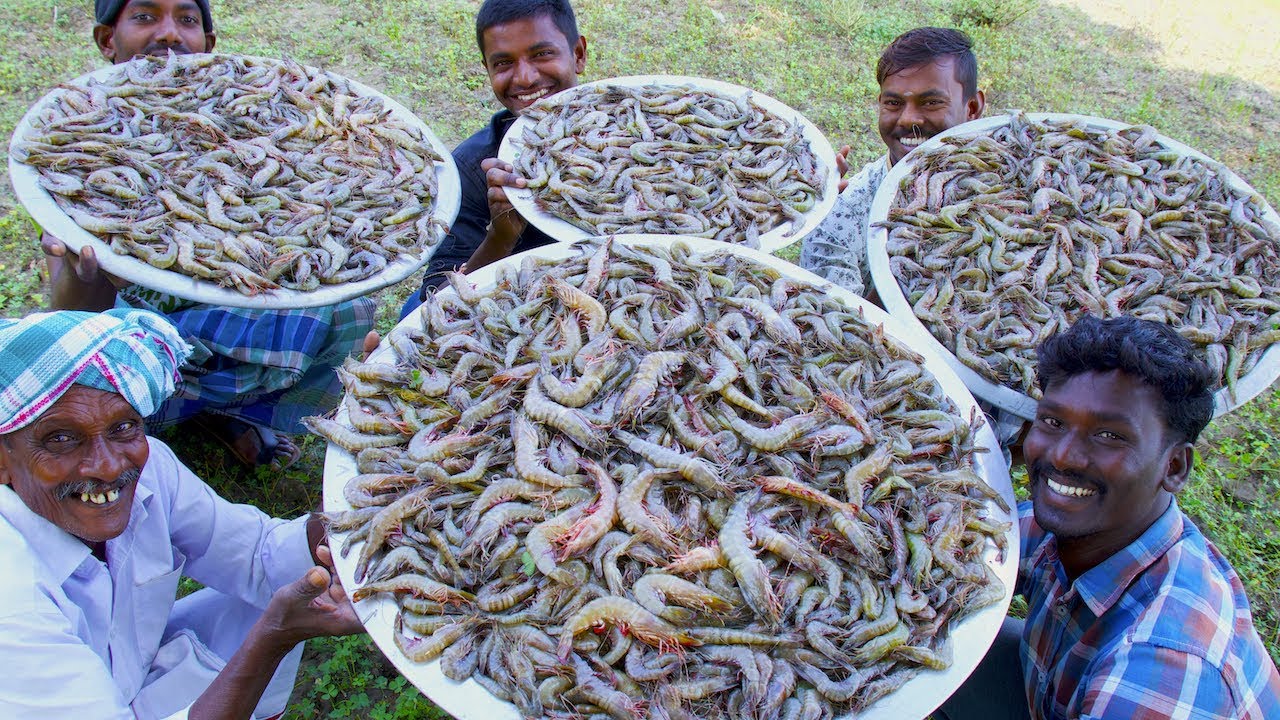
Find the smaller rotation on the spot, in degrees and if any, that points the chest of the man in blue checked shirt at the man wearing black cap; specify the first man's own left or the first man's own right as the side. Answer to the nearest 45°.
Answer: approximately 45° to the first man's own right

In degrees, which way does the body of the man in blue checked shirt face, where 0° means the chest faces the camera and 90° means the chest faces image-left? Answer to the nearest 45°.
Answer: approximately 45°

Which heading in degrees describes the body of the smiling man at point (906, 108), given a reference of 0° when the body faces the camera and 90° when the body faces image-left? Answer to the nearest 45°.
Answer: approximately 45°

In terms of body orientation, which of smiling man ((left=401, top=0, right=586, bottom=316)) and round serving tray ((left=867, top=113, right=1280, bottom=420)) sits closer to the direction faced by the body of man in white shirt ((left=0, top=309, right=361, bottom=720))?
the round serving tray
